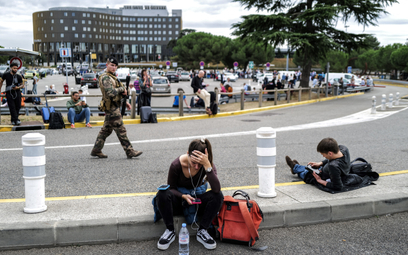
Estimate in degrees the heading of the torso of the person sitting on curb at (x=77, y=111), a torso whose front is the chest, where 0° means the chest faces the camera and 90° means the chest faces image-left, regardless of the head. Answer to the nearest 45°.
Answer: approximately 0°

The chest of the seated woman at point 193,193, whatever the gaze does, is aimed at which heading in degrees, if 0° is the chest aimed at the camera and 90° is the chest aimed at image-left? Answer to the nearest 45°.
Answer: approximately 0°

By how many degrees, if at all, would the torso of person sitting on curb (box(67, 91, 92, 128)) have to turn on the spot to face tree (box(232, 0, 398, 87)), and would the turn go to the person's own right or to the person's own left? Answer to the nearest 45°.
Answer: approximately 135° to the person's own left

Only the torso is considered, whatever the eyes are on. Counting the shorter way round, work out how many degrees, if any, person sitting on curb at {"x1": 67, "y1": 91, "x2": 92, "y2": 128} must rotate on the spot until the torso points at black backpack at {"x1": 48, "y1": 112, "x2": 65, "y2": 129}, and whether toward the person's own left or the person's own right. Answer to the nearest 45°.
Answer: approximately 90° to the person's own right

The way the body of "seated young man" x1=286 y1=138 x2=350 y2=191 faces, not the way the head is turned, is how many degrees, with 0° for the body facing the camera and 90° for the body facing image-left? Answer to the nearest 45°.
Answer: approximately 90°

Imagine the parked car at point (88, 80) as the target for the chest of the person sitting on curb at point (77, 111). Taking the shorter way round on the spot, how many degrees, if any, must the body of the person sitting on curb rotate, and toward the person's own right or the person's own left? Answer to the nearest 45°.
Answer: approximately 180°

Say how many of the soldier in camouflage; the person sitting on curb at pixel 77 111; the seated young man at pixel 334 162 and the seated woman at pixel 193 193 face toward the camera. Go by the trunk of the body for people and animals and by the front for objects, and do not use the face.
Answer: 2

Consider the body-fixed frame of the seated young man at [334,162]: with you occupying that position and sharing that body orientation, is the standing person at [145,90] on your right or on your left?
on your right
